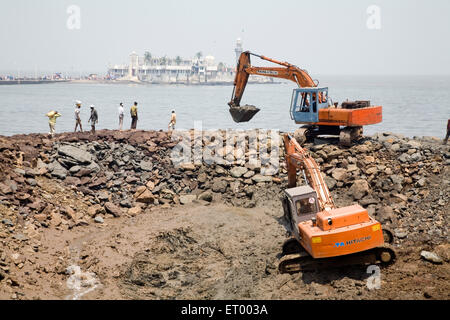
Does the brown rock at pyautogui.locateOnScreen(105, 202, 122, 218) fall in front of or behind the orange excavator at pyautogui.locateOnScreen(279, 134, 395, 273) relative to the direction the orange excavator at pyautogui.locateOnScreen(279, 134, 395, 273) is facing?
in front

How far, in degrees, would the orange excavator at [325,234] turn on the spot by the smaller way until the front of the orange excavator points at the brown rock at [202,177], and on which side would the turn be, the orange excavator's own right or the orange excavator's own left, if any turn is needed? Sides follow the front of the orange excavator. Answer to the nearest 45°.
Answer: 0° — it already faces it

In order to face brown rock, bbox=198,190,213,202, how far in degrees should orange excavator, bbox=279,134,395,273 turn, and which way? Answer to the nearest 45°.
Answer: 0° — it already faces it

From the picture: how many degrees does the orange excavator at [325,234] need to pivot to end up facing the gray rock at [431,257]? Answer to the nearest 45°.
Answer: approximately 135° to its right

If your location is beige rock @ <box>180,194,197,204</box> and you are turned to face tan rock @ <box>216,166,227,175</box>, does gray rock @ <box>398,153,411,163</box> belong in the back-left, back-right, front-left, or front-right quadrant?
front-right

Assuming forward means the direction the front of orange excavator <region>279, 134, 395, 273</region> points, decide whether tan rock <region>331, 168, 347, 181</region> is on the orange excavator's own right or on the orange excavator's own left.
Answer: on the orange excavator's own right

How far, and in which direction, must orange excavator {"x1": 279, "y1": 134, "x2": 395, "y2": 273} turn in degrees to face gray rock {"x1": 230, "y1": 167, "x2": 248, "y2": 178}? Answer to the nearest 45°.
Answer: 0° — it already faces it

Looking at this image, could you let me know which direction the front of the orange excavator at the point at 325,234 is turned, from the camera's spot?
facing away from the viewer and to the left of the viewer

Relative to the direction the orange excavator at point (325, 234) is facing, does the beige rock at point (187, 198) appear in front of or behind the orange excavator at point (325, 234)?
in front

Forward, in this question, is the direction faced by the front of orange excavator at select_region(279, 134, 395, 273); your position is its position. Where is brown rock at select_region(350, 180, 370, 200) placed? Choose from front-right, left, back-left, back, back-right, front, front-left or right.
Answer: front-right

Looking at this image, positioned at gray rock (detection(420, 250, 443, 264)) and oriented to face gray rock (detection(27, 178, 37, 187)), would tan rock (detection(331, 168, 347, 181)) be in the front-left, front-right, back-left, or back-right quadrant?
front-right

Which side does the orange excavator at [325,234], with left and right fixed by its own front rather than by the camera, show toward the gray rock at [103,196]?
front

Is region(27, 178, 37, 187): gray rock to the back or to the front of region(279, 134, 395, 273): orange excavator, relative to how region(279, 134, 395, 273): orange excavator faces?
to the front

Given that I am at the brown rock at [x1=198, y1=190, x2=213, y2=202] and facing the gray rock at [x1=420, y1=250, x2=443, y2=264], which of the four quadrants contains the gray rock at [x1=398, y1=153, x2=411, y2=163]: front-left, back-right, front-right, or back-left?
front-left

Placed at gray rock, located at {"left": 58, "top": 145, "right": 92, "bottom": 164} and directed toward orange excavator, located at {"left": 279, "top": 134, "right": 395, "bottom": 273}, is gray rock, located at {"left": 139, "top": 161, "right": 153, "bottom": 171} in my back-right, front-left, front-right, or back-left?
front-left

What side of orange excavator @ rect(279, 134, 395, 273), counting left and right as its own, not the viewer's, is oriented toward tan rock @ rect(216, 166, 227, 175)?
front

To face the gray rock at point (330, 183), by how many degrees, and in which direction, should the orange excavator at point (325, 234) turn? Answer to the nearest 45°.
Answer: approximately 45° to its right
